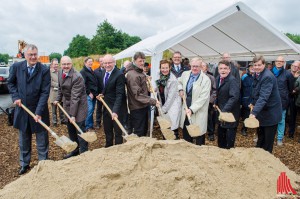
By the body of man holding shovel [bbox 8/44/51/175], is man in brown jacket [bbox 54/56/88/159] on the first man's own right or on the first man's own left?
on the first man's own left

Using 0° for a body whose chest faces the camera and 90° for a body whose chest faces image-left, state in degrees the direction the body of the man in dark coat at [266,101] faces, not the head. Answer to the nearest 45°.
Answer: approximately 45°

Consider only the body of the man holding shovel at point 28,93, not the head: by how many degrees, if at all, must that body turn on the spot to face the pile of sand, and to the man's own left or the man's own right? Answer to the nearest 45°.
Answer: approximately 45° to the man's own left

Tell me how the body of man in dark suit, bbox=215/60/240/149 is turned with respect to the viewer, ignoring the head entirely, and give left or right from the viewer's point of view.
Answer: facing the viewer and to the left of the viewer

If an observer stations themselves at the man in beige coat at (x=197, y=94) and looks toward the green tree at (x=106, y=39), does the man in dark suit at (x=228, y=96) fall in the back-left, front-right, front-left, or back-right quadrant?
back-right

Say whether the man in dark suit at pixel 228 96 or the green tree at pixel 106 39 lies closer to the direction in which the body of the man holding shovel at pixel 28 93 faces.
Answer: the man in dark suit

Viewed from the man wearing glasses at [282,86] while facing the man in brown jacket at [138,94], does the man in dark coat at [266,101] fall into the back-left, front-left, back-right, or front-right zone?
front-left

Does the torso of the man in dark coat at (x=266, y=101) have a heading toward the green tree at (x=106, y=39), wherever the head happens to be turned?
no

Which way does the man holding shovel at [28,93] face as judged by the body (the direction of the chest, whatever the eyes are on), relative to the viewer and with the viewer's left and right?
facing the viewer

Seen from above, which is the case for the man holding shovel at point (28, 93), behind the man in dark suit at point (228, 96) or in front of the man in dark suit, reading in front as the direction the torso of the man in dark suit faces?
in front

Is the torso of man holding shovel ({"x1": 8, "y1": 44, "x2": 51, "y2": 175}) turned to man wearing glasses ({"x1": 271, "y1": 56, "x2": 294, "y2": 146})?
no

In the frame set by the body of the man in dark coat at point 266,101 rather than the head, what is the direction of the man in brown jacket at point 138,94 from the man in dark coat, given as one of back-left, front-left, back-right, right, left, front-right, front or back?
front-right

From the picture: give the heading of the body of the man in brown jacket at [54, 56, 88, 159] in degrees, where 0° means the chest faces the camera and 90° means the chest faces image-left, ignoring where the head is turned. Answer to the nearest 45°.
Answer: approximately 45°

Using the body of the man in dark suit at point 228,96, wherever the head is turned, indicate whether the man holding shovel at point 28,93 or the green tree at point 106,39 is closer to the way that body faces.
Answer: the man holding shovel

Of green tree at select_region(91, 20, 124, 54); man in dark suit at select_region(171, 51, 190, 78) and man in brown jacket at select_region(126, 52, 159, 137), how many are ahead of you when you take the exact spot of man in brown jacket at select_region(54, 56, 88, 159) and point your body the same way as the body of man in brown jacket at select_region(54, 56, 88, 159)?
0

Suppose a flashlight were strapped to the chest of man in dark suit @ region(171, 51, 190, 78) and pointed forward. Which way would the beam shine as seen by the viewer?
toward the camera
